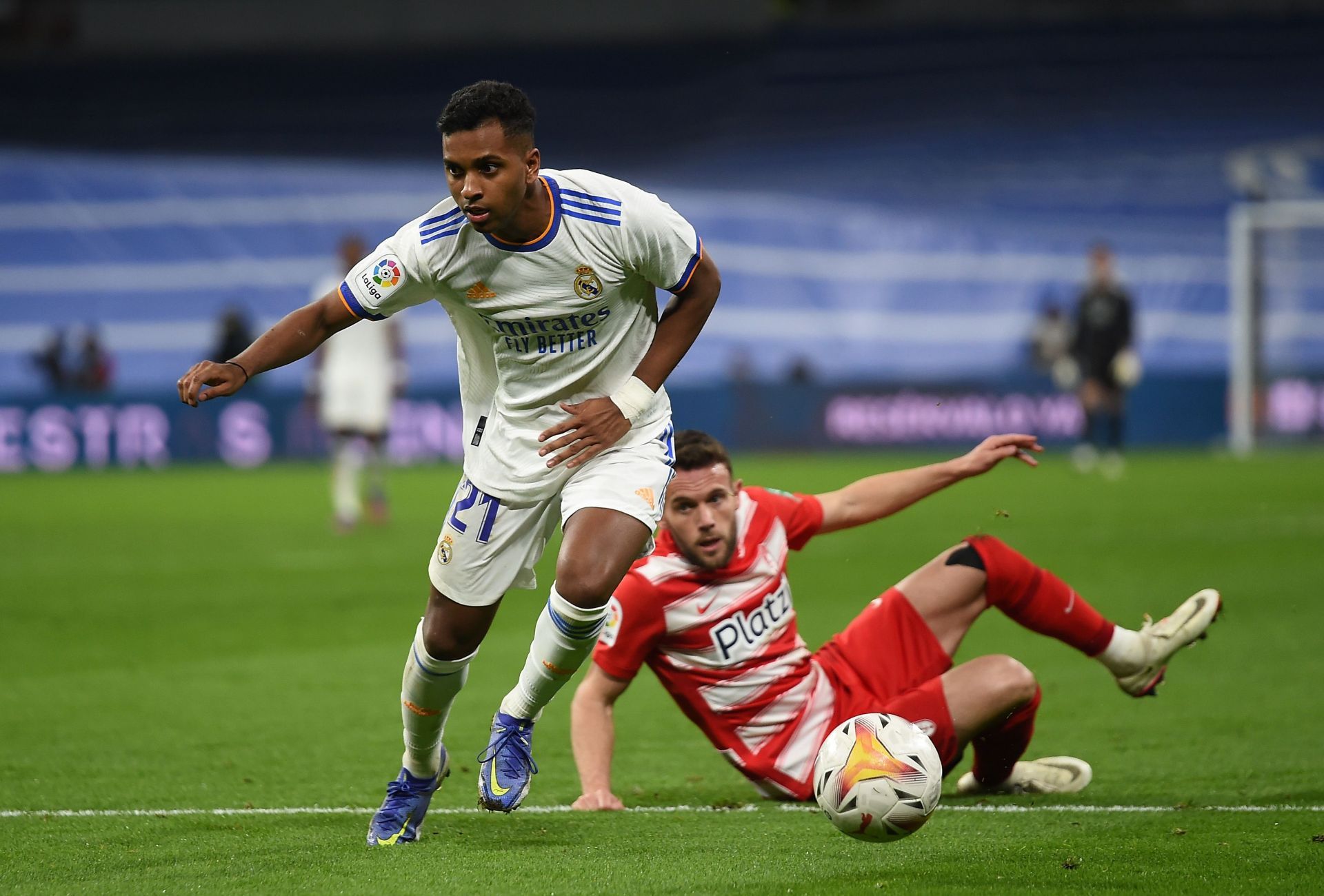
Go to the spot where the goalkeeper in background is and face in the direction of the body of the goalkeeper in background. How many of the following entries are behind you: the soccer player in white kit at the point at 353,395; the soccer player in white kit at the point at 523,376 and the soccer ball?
0

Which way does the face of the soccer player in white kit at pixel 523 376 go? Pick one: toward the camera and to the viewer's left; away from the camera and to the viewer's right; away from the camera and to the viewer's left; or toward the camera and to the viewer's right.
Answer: toward the camera and to the viewer's left

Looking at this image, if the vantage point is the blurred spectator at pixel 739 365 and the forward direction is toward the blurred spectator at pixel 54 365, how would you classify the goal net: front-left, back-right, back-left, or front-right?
back-left

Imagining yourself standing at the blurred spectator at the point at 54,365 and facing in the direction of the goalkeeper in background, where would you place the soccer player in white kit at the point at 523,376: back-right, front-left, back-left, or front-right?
front-right

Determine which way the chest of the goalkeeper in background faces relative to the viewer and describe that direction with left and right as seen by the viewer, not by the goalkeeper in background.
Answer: facing the viewer

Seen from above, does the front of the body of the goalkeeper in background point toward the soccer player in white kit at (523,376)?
yes

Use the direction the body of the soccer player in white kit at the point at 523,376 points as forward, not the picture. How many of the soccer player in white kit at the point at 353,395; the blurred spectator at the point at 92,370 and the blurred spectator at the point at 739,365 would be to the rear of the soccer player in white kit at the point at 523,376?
3

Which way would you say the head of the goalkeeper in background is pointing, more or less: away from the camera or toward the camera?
toward the camera

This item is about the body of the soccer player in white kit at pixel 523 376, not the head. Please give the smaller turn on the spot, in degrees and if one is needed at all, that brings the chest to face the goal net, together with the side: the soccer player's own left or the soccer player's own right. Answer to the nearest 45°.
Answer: approximately 135° to the soccer player's own left

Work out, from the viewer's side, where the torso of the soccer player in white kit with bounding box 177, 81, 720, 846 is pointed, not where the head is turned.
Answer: toward the camera

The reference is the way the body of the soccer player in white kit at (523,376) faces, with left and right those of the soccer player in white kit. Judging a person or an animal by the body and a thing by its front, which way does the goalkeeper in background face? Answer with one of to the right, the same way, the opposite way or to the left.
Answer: the same way

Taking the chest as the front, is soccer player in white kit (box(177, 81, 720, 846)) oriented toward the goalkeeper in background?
no

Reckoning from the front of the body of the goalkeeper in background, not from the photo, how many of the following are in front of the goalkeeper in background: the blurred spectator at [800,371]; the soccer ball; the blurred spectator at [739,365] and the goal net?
1

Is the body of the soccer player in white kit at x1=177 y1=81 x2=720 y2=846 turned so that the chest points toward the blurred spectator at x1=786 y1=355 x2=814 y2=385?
no

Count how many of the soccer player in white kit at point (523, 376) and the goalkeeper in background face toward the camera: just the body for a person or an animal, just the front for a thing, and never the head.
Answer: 2
